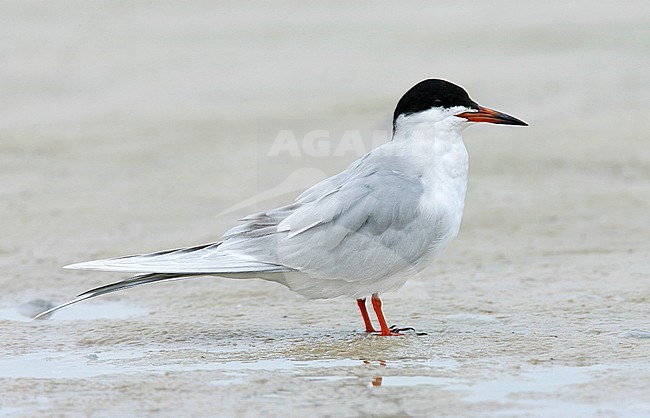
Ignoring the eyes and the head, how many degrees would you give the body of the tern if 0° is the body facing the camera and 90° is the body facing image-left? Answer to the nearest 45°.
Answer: approximately 270°
